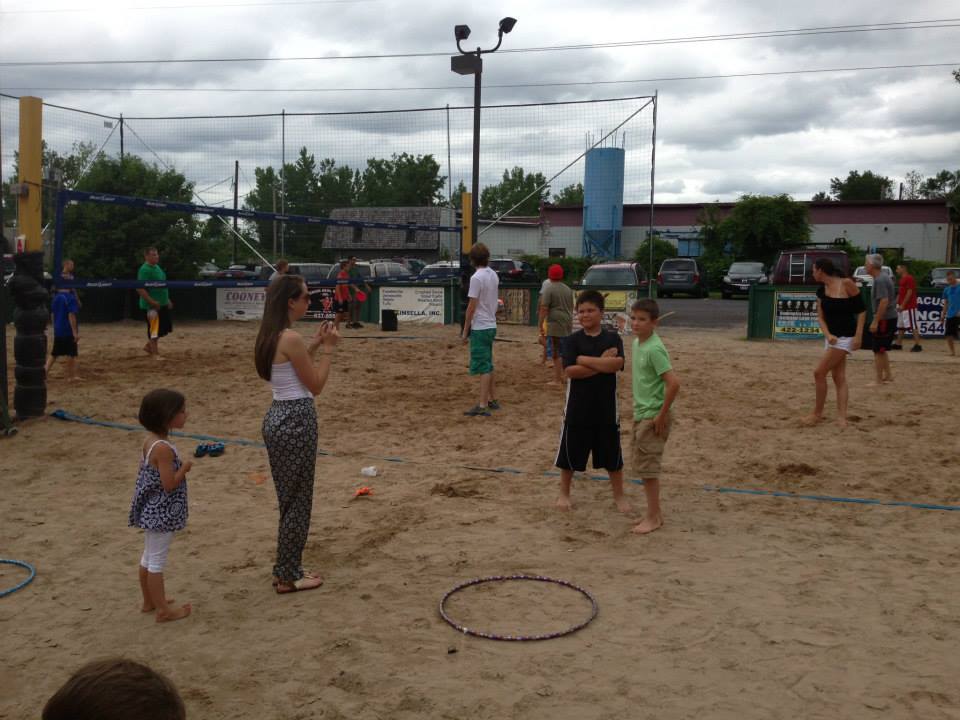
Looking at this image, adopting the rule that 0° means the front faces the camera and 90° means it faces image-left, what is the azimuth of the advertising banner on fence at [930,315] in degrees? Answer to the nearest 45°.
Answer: approximately 0°

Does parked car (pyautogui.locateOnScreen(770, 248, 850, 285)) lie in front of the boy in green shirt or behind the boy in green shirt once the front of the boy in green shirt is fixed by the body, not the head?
behind

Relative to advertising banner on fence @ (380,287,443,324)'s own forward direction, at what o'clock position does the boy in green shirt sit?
The boy in green shirt is roughly at 12 o'clock from the advertising banner on fence.

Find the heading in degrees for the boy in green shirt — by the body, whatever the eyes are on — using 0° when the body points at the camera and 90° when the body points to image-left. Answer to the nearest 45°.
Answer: approximately 45°

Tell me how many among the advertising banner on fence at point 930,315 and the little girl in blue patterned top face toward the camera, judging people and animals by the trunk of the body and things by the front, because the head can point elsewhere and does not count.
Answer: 1

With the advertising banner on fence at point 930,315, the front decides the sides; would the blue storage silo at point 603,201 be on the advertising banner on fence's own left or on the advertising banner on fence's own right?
on the advertising banner on fence's own right

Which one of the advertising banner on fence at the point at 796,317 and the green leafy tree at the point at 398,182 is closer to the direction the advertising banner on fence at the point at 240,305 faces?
the advertising banner on fence

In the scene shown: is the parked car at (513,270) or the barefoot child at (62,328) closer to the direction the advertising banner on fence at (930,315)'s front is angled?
the barefoot child

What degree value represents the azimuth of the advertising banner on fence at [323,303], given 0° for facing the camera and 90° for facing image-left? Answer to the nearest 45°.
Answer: approximately 0°

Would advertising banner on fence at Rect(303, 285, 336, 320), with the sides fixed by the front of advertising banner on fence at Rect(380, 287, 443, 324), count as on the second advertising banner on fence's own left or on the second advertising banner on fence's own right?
on the second advertising banner on fence's own right

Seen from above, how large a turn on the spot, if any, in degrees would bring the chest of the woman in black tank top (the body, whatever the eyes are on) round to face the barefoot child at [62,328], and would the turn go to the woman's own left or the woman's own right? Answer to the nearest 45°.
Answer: approximately 45° to the woman's own right
